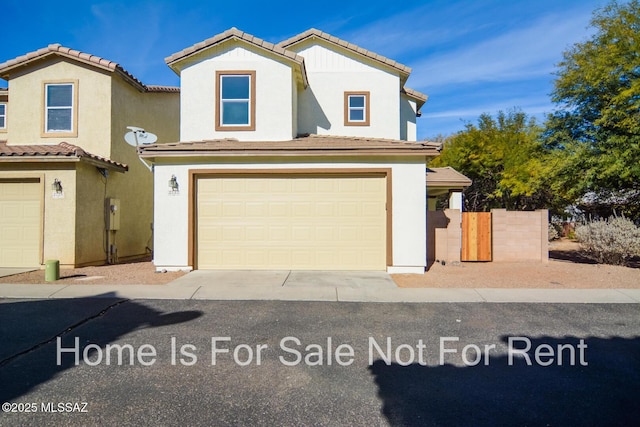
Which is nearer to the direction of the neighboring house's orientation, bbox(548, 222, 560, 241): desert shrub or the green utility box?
the green utility box

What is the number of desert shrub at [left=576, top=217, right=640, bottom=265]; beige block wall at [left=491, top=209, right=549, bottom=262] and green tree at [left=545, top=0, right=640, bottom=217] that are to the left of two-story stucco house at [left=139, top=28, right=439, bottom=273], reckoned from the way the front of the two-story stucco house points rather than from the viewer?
3

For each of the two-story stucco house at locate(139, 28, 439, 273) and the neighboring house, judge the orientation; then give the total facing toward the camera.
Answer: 2

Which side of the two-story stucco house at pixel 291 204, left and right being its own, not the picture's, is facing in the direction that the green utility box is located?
right

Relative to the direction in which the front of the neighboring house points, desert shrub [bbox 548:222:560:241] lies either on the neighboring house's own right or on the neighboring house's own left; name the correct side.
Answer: on the neighboring house's own left

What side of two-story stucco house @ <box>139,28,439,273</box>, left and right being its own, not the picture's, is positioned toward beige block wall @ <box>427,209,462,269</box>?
left

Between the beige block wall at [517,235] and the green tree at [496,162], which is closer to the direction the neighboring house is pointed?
the beige block wall

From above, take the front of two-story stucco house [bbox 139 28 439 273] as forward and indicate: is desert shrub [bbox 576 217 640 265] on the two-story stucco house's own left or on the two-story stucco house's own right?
on the two-story stucco house's own left

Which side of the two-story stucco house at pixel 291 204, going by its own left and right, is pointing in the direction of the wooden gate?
left

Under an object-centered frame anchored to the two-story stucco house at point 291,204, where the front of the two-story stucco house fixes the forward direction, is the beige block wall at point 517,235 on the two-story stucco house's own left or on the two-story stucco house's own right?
on the two-story stucco house's own left

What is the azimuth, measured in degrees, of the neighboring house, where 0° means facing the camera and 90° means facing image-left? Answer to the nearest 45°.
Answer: approximately 0°
